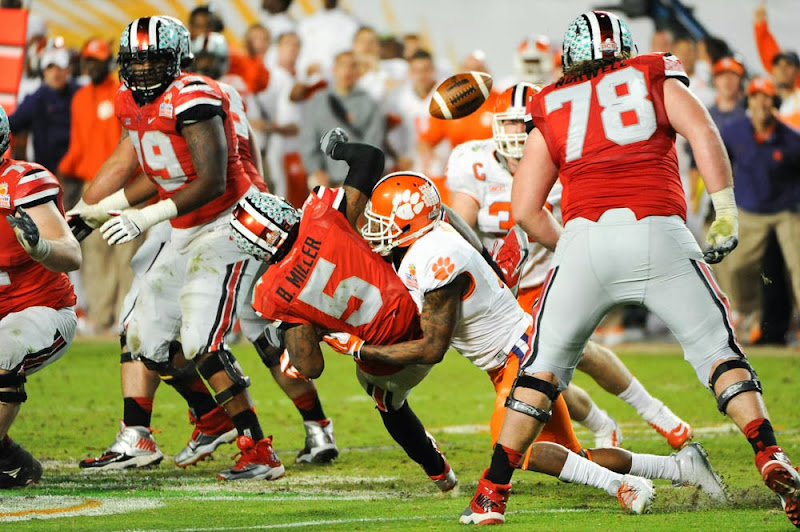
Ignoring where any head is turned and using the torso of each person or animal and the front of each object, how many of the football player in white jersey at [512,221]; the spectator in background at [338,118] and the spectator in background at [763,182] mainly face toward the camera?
3

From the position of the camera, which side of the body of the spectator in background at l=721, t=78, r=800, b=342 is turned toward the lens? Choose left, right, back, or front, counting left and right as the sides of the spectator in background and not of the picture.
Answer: front

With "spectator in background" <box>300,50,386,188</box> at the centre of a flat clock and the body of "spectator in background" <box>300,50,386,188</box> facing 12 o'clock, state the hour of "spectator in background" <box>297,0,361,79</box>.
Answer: "spectator in background" <box>297,0,361,79</box> is roughly at 6 o'clock from "spectator in background" <box>300,50,386,188</box>.

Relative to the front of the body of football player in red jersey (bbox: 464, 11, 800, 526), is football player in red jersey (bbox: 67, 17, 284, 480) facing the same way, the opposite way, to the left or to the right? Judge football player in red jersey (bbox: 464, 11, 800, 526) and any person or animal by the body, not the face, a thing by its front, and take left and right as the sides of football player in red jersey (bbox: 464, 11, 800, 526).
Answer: the opposite way

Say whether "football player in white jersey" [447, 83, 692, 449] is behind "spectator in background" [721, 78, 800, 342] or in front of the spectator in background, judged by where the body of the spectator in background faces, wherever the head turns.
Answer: in front

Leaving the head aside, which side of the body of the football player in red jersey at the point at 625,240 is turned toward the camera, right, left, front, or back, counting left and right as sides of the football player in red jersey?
back

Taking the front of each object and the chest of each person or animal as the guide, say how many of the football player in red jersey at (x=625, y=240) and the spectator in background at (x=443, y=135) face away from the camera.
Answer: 1

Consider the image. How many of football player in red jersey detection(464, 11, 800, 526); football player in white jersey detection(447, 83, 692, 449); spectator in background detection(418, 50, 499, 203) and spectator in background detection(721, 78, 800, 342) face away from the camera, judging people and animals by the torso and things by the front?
1

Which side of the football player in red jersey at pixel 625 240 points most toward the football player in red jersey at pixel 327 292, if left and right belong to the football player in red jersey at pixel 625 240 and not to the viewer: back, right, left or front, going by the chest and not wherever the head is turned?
left

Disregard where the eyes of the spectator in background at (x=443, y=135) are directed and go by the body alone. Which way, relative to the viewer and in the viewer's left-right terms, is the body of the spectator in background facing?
facing the viewer

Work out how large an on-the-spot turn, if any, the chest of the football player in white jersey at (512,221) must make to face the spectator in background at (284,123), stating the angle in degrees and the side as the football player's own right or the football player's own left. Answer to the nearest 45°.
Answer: approximately 135° to the football player's own right

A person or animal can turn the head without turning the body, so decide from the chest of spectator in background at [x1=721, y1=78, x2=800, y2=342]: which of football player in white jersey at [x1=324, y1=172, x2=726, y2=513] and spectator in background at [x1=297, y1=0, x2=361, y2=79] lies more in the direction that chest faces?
the football player in white jersey
